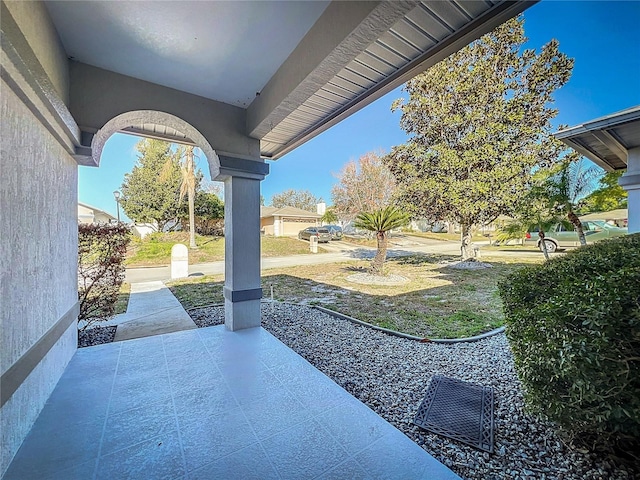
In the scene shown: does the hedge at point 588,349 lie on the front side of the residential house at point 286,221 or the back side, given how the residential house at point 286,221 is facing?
on the front side

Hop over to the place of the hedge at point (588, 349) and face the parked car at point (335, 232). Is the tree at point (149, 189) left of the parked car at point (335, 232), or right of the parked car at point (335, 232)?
left

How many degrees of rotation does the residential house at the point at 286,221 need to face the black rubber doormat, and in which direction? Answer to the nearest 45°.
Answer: approximately 45° to its right

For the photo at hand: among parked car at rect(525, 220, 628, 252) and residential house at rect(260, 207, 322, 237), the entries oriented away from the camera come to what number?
0

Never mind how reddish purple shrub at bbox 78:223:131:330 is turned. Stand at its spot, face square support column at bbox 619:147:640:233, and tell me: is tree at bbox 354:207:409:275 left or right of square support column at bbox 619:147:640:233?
left

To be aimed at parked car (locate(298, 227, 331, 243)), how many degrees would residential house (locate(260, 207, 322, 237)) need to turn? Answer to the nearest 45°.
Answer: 0° — it already faces it

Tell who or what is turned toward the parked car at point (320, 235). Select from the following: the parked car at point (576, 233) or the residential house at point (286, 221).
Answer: the residential house

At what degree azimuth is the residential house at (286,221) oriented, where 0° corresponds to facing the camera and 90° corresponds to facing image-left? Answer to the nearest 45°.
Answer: approximately 315°

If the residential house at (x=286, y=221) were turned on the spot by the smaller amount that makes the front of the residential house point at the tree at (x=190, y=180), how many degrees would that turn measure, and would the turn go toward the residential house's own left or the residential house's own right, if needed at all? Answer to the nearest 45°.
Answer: approximately 90° to the residential house's own right
